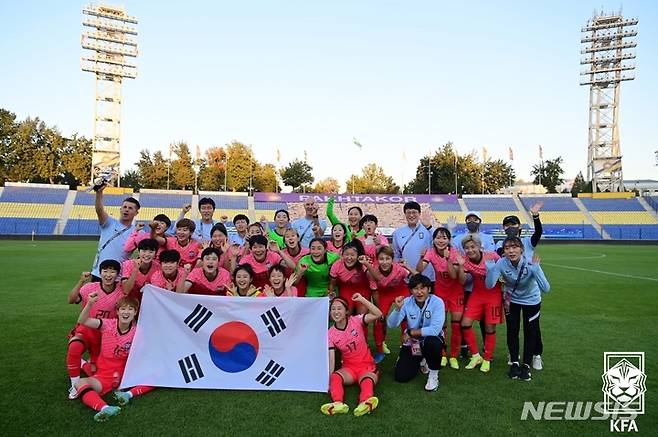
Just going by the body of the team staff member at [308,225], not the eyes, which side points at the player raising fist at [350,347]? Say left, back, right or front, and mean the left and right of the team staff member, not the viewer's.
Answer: front

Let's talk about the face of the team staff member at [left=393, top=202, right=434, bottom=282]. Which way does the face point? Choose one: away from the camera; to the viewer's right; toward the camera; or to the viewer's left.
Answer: toward the camera

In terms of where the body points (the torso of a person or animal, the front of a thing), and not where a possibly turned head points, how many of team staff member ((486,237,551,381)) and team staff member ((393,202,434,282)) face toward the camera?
2

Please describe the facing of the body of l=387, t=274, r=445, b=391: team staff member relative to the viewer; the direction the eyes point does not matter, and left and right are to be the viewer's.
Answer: facing the viewer

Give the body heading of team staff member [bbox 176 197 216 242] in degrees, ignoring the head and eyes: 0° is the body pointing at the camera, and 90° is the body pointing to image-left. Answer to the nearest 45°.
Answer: approximately 0°

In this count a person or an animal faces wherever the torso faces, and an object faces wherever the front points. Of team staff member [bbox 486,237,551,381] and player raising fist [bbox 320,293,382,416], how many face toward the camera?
2

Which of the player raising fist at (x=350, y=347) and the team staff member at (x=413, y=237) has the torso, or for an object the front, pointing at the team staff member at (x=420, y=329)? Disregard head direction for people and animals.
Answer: the team staff member at (x=413, y=237)

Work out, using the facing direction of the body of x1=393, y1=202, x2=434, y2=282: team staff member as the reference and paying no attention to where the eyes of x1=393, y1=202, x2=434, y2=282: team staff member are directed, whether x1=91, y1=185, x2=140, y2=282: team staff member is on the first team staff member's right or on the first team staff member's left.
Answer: on the first team staff member's right

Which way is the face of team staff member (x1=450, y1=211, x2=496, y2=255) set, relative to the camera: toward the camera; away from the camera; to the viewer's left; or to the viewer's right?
toward the camera

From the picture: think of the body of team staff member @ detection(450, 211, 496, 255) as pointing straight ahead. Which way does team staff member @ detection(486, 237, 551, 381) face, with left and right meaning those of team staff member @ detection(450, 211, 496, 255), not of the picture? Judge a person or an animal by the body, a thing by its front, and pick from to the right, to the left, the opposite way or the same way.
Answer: the same way

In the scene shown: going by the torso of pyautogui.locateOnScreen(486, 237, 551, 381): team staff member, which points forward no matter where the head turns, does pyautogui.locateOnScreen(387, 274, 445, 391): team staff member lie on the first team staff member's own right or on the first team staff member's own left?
on the first team staff member's own right

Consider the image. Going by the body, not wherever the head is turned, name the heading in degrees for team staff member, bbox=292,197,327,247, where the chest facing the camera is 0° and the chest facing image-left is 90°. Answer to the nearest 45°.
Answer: approximately 0°

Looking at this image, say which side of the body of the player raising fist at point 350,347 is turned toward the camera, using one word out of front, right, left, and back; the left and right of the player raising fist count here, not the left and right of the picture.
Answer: front

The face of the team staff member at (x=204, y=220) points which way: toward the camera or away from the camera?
toward the camera

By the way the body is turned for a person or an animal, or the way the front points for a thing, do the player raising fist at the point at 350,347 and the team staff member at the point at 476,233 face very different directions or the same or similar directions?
same or similar directions
